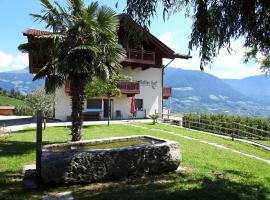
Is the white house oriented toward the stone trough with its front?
yes

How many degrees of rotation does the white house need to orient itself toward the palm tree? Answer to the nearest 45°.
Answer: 0° — it already faces it

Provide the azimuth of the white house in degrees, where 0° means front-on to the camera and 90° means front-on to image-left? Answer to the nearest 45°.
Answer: approximately 0°

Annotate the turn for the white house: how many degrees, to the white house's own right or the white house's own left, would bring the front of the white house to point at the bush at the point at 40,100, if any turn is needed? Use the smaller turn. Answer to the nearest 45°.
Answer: approximately 45° to the white house's own right
